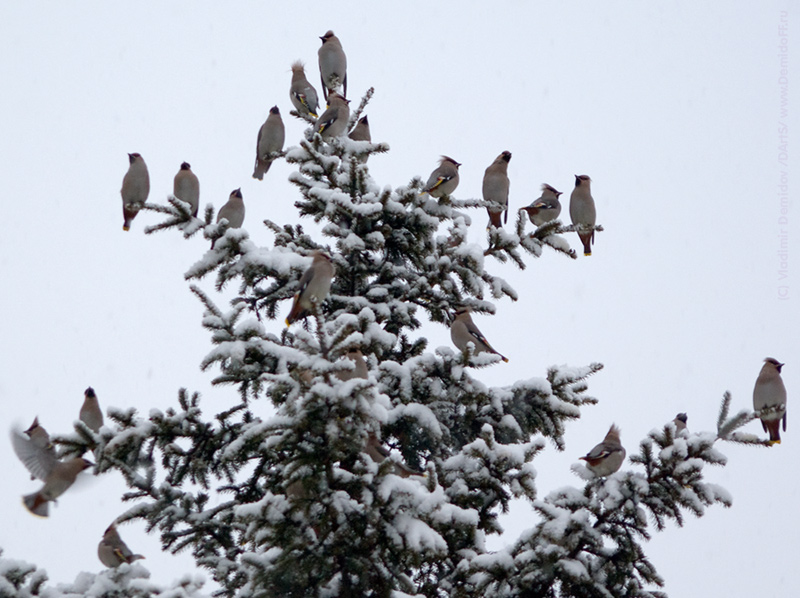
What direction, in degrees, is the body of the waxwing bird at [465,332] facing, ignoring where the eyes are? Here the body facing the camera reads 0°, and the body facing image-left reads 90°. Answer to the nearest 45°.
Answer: approximately 90°

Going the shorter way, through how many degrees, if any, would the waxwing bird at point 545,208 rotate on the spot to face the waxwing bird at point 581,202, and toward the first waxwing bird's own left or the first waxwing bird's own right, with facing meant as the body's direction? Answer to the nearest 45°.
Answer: approximately 45° to the first waxwing bird's own left

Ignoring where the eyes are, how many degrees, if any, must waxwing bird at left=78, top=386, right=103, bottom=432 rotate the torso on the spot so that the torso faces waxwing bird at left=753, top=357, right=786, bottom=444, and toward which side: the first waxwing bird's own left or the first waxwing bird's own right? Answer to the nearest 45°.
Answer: approximately 45° to the first waxwing bird's own left

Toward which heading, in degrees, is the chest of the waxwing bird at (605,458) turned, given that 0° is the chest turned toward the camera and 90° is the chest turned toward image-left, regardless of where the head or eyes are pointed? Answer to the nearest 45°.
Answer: approximately 270°

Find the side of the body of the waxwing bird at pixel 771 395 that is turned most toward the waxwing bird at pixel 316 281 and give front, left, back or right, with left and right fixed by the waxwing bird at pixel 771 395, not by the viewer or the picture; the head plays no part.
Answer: right

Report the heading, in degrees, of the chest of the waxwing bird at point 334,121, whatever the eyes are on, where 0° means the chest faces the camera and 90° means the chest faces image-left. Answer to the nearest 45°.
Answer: approximately 270°
